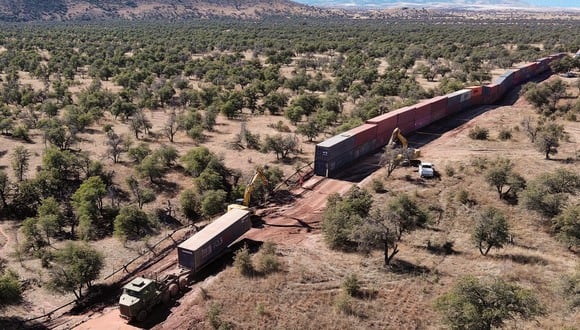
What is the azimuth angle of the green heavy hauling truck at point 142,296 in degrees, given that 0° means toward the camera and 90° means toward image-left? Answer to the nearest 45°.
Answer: approximately 45°

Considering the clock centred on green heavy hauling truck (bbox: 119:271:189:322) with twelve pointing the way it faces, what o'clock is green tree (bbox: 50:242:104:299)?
The green tree is roughly at 3 o'clock from the green heavy hauling truck.

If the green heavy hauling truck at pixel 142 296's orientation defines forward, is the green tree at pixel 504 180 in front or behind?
behind

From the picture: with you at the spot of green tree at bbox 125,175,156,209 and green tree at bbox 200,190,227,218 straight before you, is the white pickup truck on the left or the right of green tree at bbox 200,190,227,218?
left

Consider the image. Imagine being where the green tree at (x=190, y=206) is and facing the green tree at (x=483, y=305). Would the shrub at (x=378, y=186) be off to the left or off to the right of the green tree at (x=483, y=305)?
left

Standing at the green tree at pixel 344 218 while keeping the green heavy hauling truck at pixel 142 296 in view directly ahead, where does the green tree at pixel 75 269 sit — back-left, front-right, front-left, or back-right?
front-right

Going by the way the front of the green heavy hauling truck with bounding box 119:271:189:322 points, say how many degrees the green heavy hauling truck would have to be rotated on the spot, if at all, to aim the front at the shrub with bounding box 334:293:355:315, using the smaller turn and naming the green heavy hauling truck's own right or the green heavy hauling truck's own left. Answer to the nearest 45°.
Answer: approximately 135° to the green heavy hauling truck's own left

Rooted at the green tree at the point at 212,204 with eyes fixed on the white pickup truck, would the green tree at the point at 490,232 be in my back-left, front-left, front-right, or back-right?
front-right

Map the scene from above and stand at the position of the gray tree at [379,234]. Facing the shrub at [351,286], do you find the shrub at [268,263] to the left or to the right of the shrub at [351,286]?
right

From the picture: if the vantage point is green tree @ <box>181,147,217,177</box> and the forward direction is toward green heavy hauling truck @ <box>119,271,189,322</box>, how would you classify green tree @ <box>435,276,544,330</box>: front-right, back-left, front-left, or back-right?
front-left

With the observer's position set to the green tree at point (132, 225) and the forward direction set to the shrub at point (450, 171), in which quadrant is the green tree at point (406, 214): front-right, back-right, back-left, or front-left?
front-right

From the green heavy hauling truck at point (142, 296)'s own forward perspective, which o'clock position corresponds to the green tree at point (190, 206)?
The green tree is roughly at 5 o'clock from the green heavy hauling truck.
